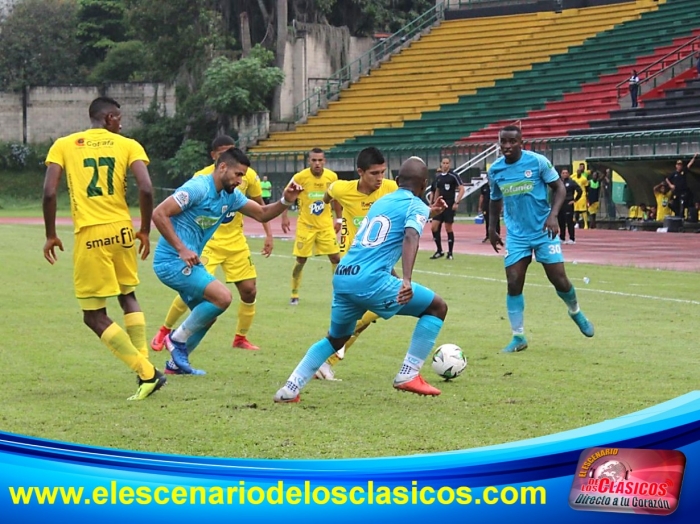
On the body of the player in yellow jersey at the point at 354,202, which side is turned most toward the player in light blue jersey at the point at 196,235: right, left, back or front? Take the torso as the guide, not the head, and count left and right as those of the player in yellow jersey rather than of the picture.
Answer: right

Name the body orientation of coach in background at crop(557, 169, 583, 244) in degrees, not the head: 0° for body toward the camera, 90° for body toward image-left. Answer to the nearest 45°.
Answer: approximately 45°

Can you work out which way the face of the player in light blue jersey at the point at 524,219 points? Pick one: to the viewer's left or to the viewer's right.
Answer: to the viewer's left

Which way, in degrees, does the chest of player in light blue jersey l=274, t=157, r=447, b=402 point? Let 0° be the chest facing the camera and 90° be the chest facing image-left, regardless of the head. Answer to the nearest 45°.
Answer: approximately 225°

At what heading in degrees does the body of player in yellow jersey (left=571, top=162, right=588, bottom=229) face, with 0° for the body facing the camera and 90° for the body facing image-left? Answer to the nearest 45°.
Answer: approximately 45°

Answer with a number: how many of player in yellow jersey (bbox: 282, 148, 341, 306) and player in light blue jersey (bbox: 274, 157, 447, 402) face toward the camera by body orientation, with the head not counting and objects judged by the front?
1
